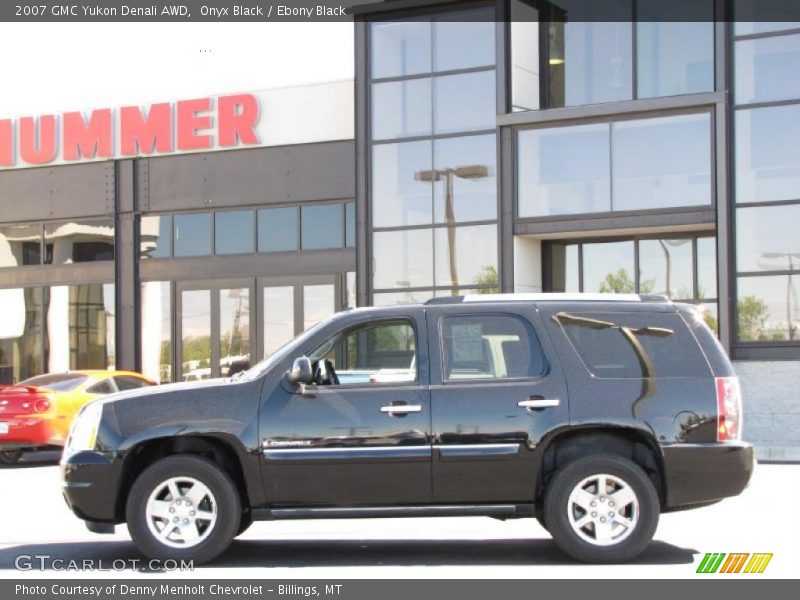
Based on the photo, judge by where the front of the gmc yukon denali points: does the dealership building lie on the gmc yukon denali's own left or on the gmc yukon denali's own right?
on the gmc yukon denali's own right

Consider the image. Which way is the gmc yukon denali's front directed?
to the viewer's left
